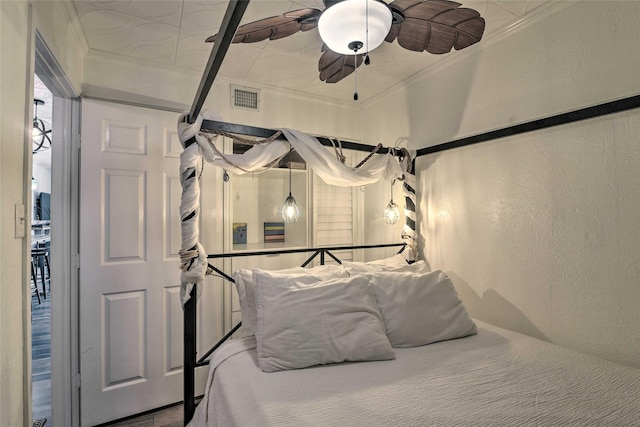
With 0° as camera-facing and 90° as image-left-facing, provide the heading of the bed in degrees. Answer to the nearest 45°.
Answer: approximately 315°

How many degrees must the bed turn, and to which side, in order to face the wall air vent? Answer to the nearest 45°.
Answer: approximately 180°

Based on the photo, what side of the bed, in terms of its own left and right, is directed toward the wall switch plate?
right

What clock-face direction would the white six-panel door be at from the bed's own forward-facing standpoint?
The white six-panel door is roughly at 5 o'clock from the bed.
